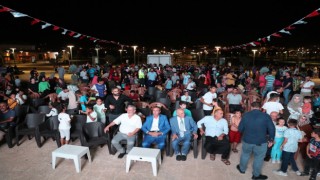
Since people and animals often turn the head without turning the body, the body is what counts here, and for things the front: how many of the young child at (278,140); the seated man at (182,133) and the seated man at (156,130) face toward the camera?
3

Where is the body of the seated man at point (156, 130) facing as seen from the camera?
toward the camera

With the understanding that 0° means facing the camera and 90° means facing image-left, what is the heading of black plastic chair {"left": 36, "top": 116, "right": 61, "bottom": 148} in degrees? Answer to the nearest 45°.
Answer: approximately 45°

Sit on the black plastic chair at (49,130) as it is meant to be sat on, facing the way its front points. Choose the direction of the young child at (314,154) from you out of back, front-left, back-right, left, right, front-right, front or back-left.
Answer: left

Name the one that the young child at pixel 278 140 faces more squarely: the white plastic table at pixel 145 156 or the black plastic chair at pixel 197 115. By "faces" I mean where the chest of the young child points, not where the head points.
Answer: the white plastic table

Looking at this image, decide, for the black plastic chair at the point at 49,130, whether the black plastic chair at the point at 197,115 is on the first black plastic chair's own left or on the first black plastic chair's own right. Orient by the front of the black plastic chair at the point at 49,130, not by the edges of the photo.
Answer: on the first black plastic chair's own left

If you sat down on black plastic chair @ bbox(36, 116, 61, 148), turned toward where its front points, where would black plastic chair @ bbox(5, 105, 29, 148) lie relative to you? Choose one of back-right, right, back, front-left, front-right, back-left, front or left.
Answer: right

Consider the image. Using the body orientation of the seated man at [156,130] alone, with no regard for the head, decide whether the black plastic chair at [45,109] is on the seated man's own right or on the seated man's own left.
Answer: on the seated man's own right

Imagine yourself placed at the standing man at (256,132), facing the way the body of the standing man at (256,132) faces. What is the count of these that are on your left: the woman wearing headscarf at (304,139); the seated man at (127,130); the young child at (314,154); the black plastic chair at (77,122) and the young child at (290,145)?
2

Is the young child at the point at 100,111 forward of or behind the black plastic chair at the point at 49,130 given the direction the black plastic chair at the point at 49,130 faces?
behind

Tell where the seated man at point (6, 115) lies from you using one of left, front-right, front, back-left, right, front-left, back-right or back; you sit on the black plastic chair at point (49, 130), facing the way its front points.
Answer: right

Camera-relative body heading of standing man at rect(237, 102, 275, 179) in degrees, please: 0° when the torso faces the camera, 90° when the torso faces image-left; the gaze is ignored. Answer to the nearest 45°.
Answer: approximately 180°

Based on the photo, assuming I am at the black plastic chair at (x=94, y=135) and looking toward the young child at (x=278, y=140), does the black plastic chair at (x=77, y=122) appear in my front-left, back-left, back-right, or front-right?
back-left

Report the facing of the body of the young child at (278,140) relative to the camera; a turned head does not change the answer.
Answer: toward the camera

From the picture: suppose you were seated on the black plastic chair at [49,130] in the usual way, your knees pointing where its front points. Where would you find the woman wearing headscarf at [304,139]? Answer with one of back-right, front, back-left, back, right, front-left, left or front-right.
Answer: left

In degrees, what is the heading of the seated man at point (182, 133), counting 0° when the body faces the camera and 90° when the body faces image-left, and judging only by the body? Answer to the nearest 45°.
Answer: approximately 0°
